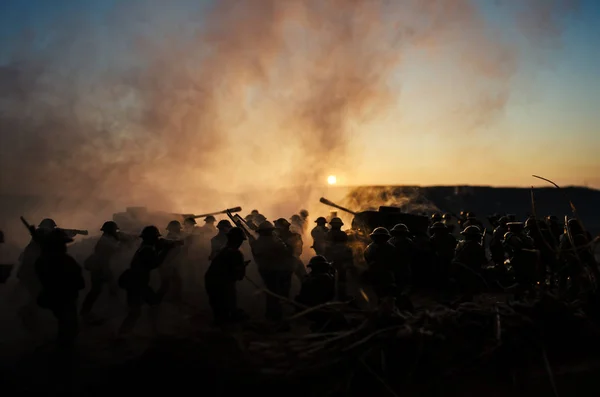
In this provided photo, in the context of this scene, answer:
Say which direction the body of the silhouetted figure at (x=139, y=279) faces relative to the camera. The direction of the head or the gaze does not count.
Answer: to the viewer's right

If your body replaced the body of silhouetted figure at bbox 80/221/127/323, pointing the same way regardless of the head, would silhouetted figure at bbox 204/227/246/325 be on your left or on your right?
on your right

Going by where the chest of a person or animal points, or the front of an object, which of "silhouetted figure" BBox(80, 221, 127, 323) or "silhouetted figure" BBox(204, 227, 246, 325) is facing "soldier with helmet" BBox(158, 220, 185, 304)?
"silhouetted figure" BBox(80, 221, 127, 323)

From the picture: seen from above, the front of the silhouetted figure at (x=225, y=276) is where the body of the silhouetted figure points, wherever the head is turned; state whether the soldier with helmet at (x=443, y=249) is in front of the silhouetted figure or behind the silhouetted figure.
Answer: in front
